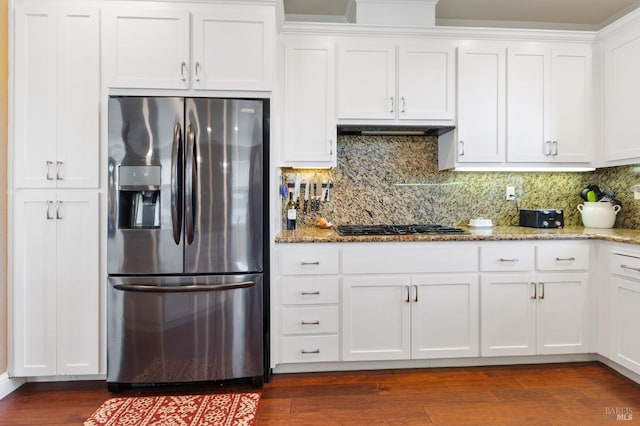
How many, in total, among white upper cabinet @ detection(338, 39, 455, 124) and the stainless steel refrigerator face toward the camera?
2

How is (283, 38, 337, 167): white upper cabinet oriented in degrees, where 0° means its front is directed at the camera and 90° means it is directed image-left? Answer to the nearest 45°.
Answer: approximately 0°

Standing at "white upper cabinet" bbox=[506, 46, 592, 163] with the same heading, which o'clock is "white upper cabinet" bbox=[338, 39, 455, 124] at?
"white upper cabinet" bbox=[338, 39, 455, 124] is roughly at 2 o'clock from "white upper cabinet" bbox=[506, 46, 592, 163].

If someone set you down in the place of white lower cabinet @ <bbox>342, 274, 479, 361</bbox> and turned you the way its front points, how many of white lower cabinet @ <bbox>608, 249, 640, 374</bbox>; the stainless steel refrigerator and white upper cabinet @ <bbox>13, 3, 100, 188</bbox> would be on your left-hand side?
1

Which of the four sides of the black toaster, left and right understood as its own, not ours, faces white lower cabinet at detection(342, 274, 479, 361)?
right

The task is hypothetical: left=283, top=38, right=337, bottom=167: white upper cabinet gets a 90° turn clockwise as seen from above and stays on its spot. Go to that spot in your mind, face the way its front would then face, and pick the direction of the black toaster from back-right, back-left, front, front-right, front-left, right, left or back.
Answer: back

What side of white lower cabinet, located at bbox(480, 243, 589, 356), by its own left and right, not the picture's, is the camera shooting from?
front

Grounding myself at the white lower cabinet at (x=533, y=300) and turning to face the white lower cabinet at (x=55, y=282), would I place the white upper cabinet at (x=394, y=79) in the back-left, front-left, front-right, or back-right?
front-right

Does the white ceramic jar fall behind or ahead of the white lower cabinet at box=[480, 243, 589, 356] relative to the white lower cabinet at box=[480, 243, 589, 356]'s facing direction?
behind

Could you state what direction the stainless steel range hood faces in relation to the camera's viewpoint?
facing the viewer

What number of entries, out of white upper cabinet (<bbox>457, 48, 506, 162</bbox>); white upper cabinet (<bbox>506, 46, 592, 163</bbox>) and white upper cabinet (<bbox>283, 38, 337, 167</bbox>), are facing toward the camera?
3

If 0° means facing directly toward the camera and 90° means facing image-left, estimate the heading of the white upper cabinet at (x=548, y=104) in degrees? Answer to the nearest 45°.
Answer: approximately 0°

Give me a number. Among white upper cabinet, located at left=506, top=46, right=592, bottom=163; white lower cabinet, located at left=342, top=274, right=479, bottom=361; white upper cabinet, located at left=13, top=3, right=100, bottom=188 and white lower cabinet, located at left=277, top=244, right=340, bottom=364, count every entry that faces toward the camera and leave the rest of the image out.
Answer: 4
